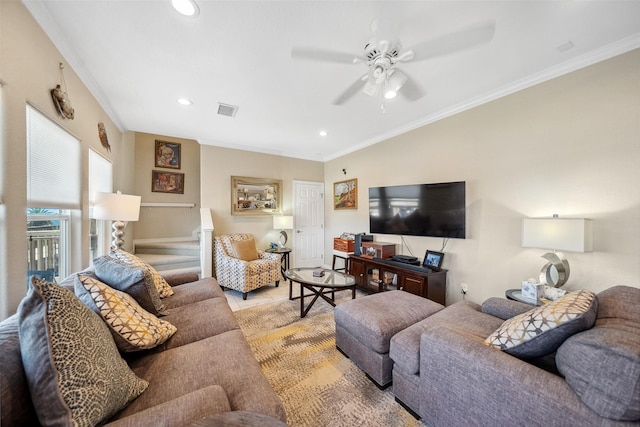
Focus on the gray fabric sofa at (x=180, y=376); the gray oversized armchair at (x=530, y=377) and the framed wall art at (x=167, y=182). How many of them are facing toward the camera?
1

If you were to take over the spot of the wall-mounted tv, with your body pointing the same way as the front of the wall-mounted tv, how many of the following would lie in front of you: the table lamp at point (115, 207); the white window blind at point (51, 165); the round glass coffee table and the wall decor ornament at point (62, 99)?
4

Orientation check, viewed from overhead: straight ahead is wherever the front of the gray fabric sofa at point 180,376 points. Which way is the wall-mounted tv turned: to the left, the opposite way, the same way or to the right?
the opposite way

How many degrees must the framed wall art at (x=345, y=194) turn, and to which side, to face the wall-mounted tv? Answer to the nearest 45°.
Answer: approximately 90° to its left

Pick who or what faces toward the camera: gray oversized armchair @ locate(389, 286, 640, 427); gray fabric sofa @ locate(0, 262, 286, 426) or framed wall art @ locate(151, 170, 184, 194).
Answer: the framed wall art

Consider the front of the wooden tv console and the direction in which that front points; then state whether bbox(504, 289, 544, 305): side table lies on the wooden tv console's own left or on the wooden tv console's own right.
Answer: on the wooden tv console's own left

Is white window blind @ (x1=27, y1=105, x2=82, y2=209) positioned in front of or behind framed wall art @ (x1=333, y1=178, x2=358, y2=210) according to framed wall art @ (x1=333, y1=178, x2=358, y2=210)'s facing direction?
in front

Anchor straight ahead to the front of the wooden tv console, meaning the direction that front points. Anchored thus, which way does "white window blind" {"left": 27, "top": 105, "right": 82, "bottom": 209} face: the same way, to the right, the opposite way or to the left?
the opposite way

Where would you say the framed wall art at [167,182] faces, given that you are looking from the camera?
facing the viewer

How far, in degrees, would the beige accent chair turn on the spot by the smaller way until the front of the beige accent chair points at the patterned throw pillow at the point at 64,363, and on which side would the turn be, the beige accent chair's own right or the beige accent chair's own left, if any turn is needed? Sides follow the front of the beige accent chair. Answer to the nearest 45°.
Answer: approximately 45° to the beige accent chair's own right

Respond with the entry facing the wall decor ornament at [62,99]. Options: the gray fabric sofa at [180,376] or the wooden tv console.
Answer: the wooden tv console

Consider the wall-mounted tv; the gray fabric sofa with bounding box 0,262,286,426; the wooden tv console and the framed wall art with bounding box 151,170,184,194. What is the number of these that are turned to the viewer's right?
1

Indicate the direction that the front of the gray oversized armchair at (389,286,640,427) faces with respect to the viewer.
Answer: facing away from the viewer and to the left of the viewer

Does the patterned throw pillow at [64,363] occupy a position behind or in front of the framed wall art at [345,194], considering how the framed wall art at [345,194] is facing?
in front

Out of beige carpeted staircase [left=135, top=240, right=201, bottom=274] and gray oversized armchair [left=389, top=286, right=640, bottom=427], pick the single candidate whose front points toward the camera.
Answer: the beige carpeted staircase

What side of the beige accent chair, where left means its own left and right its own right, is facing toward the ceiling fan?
front

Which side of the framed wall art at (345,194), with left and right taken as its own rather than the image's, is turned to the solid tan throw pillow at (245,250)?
front

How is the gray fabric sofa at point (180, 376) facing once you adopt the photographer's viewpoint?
facing to the right of the viewer

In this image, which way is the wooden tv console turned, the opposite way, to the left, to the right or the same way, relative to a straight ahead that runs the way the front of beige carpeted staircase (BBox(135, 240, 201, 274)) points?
to the right

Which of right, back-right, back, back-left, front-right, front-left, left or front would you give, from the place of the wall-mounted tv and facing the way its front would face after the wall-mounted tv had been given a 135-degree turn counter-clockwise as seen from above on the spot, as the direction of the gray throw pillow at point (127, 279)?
back-right
